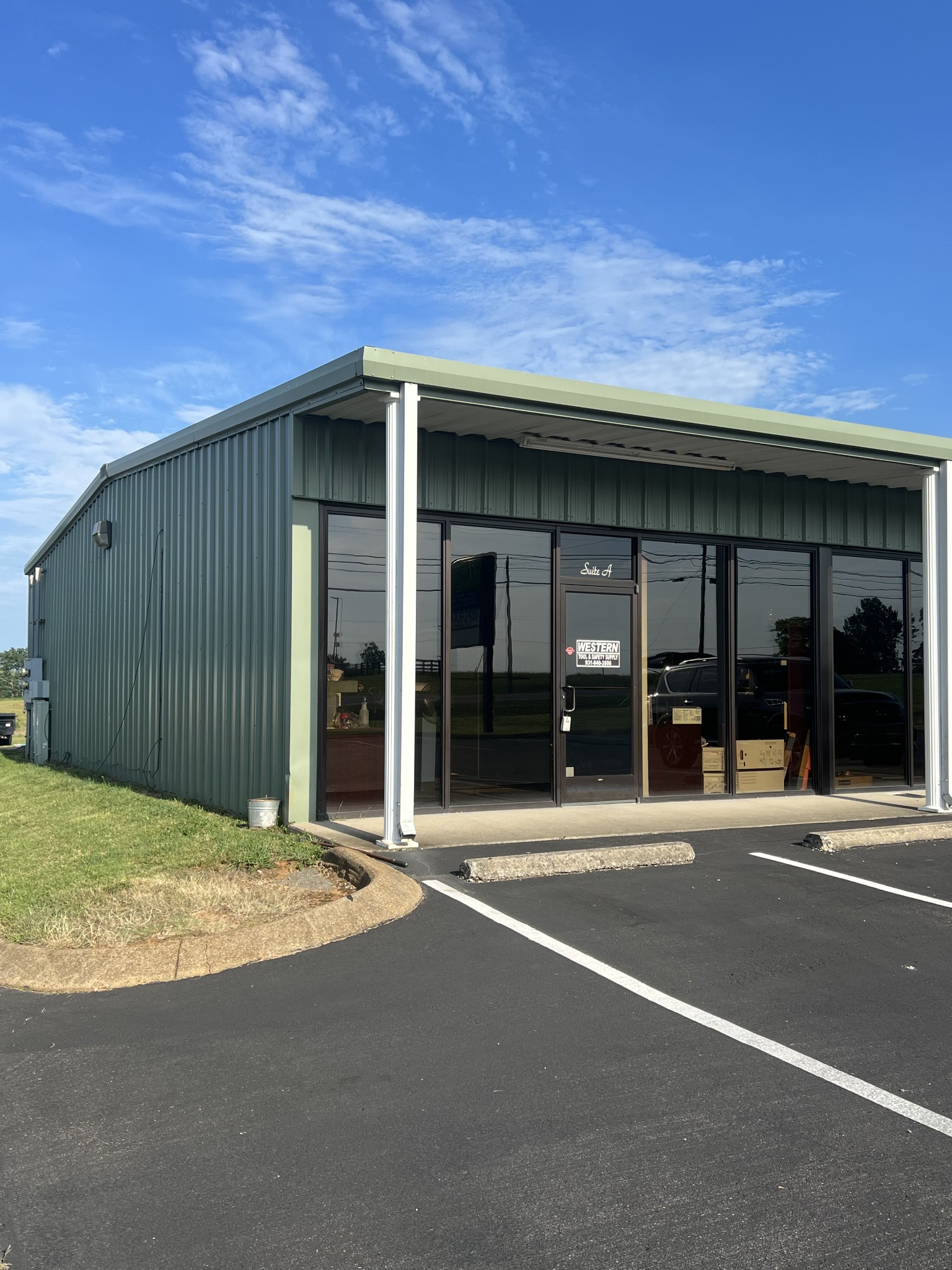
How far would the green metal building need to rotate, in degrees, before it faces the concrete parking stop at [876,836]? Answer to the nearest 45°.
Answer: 0° — it already faces it

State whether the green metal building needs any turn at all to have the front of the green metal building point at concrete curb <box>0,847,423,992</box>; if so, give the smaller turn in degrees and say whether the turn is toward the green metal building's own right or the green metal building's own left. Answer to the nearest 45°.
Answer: approximately 45° to the green metal building's own right

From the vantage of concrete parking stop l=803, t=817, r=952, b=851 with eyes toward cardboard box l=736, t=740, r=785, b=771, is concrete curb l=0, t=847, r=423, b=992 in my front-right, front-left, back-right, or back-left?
back-left

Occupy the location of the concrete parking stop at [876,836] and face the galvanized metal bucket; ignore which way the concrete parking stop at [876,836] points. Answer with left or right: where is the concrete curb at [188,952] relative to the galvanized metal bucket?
left

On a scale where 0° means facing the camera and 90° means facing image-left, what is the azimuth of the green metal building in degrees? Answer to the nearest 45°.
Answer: approximately 315°

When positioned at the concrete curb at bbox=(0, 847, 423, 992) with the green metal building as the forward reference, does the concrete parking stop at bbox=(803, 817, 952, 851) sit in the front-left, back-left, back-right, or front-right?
front-right

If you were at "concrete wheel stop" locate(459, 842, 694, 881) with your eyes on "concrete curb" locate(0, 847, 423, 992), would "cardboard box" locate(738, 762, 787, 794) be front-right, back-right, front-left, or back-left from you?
back-right
